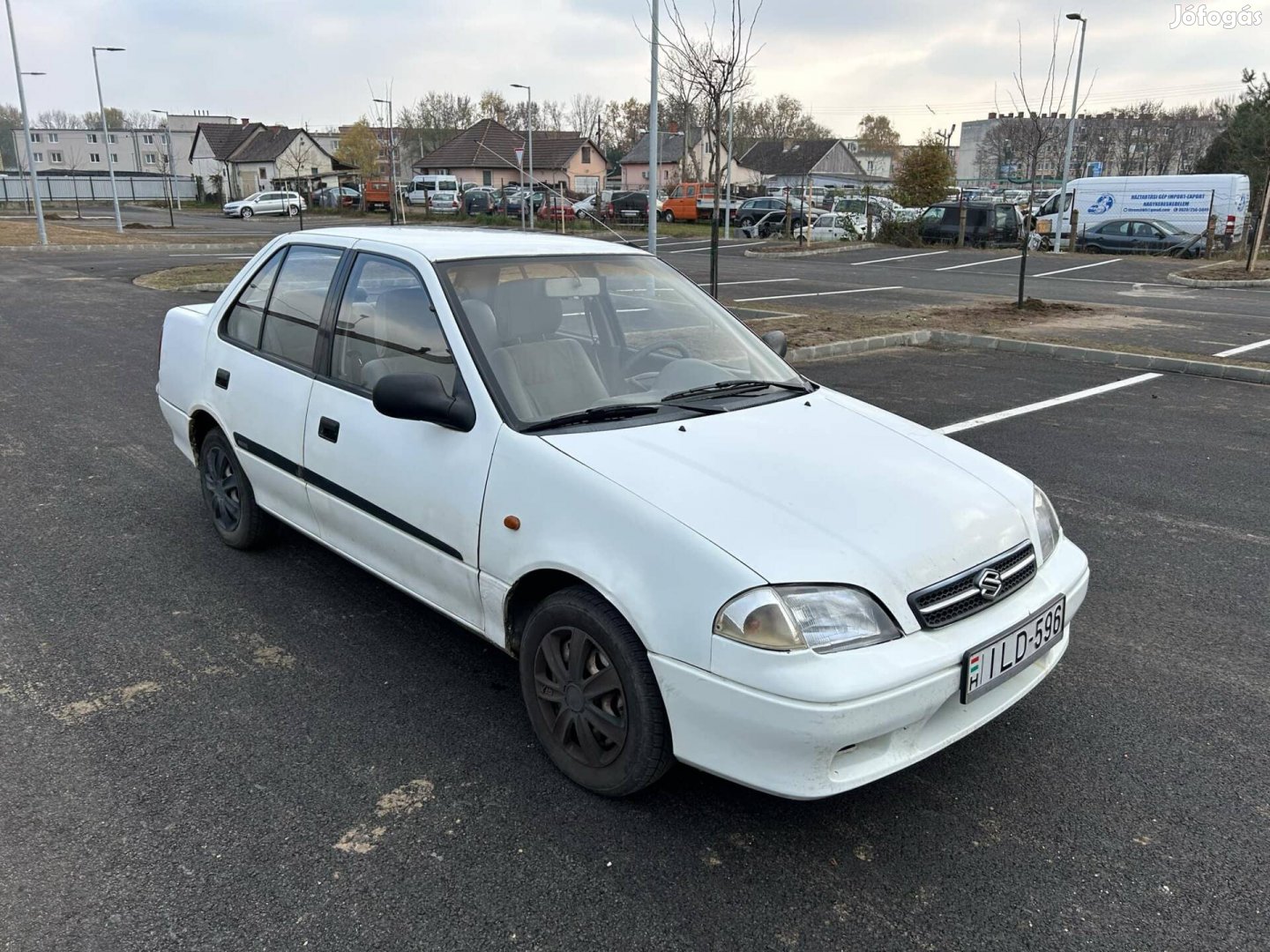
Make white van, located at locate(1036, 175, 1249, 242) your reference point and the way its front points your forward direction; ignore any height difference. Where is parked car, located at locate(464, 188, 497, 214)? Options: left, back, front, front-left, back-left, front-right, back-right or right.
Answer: front

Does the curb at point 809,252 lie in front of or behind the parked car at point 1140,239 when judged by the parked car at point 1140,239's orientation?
behind

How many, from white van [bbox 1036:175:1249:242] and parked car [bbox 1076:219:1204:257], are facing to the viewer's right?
1

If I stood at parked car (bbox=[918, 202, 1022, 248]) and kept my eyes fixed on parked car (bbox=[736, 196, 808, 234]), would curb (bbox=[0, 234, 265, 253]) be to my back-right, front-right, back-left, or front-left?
front-left

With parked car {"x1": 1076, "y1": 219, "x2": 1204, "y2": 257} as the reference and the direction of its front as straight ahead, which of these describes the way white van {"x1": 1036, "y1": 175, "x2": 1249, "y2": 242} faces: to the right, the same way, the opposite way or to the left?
the opposite way

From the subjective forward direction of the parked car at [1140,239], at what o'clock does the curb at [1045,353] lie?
The curb is roughly at 3 o'clock from the parked car.

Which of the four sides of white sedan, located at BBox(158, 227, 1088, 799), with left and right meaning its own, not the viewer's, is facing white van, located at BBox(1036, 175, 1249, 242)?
left

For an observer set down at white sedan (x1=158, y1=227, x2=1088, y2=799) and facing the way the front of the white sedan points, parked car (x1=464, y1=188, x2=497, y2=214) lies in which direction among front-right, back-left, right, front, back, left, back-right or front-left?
back-left

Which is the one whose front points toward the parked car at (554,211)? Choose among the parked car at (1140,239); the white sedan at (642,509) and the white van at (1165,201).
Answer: the white van

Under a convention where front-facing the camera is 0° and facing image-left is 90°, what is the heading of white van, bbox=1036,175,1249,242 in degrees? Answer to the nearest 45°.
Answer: approximately 90°

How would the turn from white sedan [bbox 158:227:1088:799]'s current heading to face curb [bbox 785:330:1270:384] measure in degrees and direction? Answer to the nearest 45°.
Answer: approximately 90° to its left

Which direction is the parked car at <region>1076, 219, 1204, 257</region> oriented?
to the viewer's right

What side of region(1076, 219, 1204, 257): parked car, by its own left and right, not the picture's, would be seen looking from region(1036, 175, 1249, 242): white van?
left

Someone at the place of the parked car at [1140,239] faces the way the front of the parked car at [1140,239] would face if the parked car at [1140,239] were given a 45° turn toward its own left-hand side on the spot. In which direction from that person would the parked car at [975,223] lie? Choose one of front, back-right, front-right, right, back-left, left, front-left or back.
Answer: back-left

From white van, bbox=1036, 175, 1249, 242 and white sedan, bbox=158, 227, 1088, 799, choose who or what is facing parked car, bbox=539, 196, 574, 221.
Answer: the white van

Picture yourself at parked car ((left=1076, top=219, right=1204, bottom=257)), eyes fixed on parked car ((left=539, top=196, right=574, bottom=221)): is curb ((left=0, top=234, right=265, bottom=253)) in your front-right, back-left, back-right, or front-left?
front-left

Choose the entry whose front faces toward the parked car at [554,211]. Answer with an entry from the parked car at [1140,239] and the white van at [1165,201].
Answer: the white van

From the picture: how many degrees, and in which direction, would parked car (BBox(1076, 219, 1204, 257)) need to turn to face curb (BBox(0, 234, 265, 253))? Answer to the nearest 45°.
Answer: approximately 135° to its right
